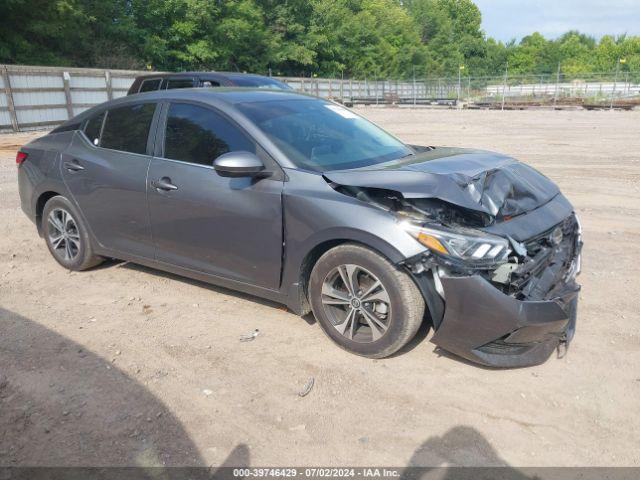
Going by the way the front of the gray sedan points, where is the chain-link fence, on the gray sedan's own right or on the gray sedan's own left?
on the gray sedan's own left

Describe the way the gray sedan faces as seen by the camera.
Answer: facing the viewer and to the right of the viewer
